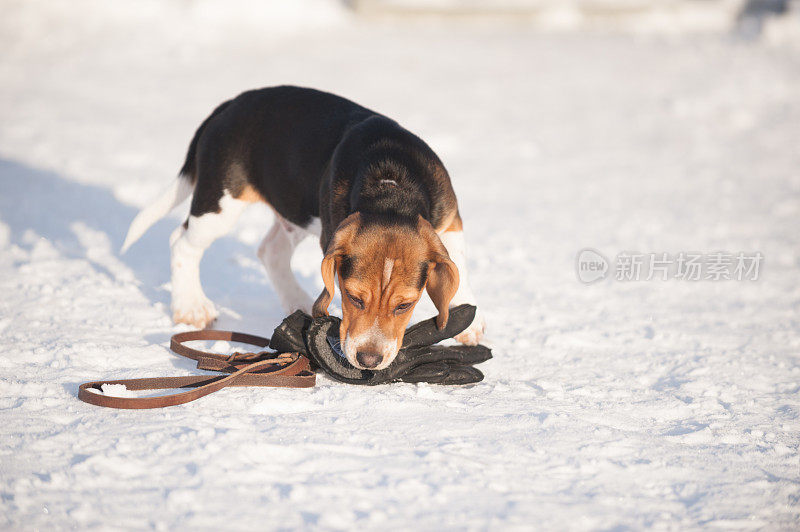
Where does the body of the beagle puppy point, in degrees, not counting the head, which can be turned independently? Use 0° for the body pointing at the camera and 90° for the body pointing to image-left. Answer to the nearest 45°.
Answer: approximately 315°

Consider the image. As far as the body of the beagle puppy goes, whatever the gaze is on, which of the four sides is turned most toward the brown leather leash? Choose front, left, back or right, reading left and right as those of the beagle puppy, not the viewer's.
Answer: right
